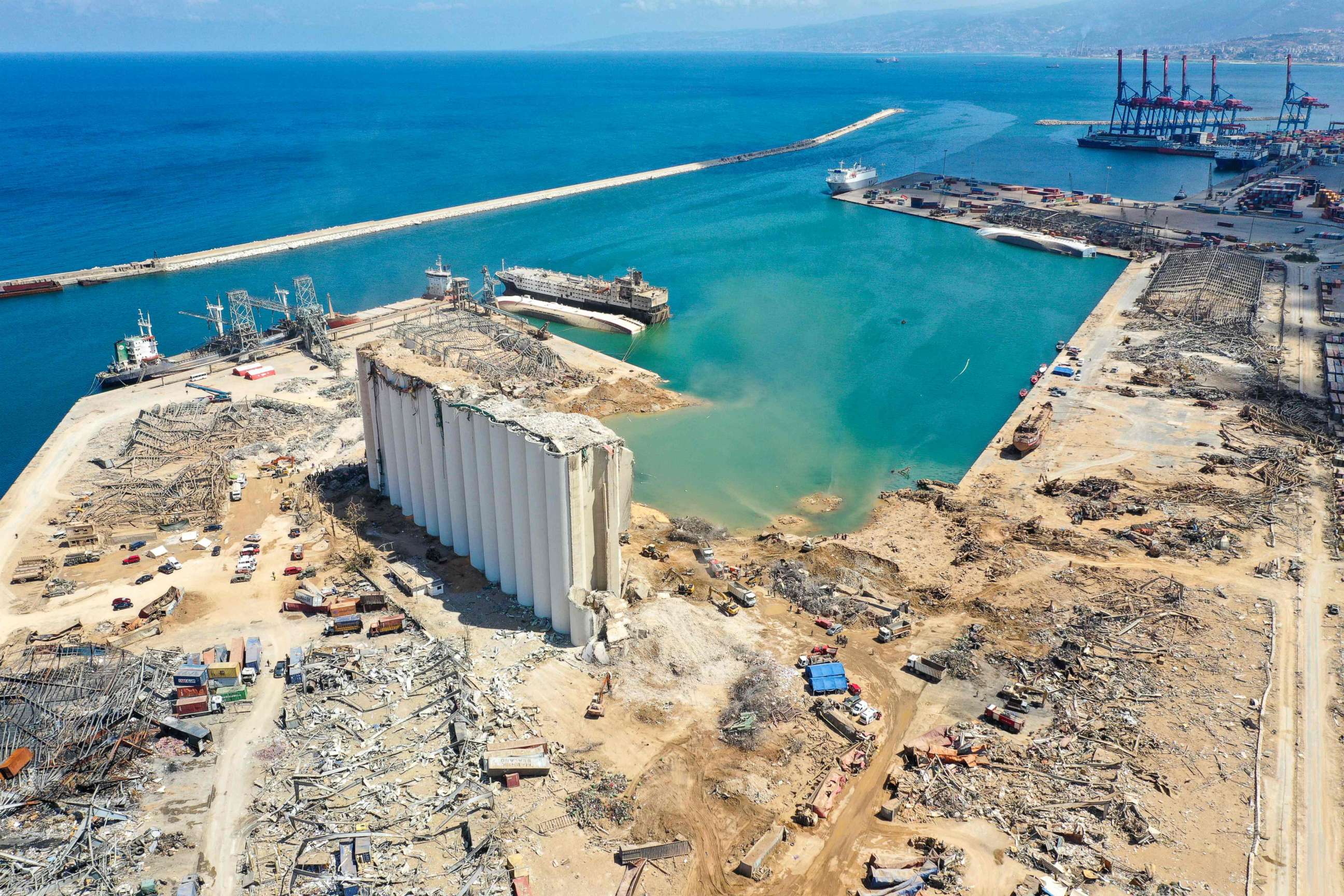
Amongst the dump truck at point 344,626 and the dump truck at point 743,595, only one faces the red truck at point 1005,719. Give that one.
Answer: the dump truck at point 743,595

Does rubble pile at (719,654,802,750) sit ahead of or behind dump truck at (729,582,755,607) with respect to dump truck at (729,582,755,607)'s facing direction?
ahead

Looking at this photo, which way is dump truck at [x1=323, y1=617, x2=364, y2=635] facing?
to the viewer's left

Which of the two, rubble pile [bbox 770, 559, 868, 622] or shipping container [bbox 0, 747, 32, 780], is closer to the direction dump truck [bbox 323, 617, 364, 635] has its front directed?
the shipping container

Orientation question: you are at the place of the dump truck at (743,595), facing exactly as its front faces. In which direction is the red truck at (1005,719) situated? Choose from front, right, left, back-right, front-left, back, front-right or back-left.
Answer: front

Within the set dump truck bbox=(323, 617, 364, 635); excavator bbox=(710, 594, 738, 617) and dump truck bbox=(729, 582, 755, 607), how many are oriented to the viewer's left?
1

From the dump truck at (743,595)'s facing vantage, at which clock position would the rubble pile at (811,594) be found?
The rubble pile is roughly at 10 o'clock from the dump truck.

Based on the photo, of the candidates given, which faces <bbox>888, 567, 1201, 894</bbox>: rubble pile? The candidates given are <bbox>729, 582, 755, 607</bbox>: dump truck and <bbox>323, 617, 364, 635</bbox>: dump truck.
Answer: <bbox>729, 582, 755, 607</bbox>: dump truck
